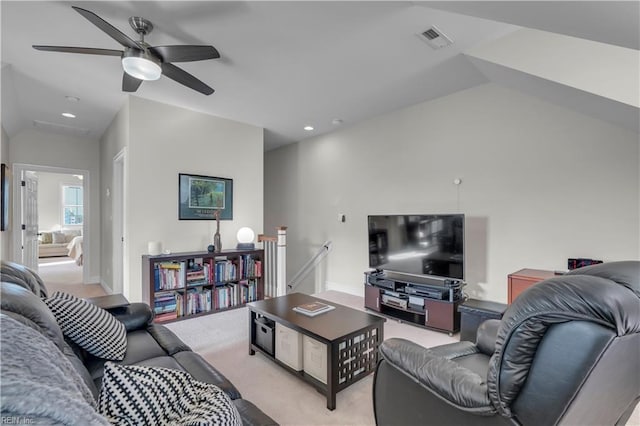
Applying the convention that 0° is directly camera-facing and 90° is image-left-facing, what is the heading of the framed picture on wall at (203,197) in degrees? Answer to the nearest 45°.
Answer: approximately 315°

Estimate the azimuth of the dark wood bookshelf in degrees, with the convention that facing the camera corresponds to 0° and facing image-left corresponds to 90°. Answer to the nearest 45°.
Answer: approximately 315°

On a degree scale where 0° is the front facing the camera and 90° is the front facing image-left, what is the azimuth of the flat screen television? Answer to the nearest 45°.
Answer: approximately 45°

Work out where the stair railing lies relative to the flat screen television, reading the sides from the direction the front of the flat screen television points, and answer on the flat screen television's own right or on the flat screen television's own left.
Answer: on the flat screen television's own right

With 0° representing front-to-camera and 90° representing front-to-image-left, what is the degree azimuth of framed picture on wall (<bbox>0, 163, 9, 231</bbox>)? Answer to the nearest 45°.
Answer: approximately 270°

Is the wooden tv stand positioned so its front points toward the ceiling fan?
yes

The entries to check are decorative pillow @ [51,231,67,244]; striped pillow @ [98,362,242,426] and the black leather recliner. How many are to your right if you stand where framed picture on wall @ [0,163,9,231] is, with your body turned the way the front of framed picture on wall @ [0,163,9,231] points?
2
